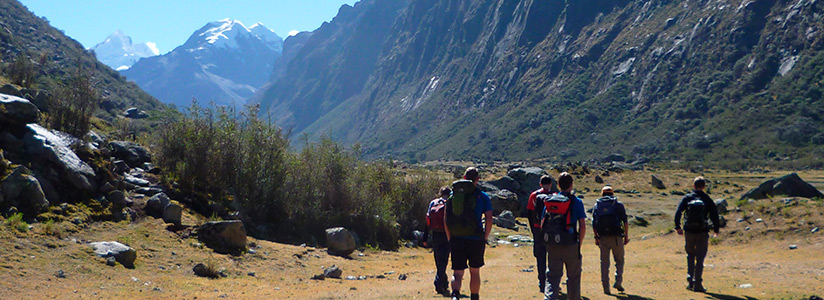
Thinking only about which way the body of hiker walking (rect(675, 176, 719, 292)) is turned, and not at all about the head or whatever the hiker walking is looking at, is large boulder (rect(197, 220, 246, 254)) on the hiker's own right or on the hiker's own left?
on the hiker's own left

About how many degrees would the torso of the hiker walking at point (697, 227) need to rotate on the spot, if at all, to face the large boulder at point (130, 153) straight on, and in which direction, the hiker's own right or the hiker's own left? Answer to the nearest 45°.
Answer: approximately 90° to the hiker's own left

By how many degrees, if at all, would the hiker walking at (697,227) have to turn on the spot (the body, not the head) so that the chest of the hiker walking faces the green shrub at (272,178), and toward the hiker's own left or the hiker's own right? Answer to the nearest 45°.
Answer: approximately 90° to the hiker's own left

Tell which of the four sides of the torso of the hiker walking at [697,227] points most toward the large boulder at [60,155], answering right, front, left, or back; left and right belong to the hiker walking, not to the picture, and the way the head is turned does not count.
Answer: left

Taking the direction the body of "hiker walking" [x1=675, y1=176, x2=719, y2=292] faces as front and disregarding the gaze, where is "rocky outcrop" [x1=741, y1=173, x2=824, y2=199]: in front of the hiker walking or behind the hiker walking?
in front

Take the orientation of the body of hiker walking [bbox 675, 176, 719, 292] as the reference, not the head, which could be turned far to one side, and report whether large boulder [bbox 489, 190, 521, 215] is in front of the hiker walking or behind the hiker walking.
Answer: in front

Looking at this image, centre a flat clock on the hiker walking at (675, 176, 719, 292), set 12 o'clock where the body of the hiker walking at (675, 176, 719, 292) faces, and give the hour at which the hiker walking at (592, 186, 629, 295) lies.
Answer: the hiker walking at (592, 186, 629, 295) is roughly at 8 o'clock from the hiker walking at (675, 176, 719, 292).

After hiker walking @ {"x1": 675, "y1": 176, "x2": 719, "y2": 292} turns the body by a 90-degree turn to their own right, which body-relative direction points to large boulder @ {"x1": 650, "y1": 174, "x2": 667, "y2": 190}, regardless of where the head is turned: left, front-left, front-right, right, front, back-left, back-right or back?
left

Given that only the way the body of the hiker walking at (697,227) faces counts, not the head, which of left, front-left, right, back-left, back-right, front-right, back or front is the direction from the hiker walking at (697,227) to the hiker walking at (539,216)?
back-left

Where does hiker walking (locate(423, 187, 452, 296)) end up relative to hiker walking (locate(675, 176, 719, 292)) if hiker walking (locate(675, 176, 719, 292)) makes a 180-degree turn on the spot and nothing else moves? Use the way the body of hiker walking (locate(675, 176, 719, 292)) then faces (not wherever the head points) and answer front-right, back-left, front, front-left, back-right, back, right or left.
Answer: front-right

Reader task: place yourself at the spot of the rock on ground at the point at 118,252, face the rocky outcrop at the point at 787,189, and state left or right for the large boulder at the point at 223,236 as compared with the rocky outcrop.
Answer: left

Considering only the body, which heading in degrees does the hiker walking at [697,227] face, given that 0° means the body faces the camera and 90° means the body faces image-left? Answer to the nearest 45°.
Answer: approximately 180°

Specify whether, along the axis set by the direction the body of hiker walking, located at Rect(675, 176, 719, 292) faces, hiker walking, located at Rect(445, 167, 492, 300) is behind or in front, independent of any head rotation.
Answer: behind
